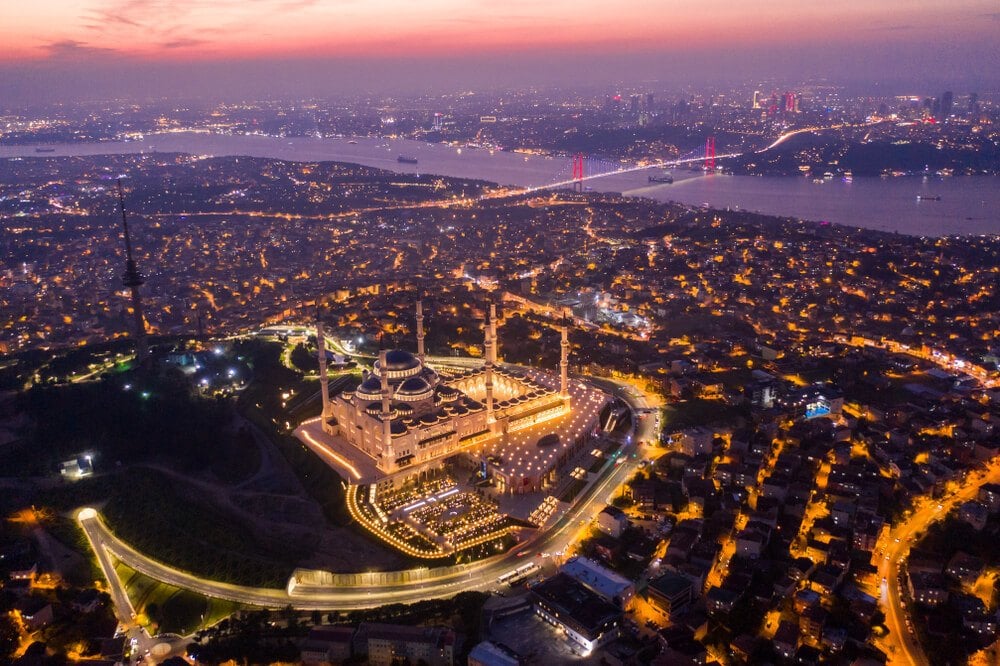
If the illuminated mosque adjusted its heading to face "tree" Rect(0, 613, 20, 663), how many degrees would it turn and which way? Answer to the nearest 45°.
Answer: approximately 180°

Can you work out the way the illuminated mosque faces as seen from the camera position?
facing away from the viewer and to the right of the viewer

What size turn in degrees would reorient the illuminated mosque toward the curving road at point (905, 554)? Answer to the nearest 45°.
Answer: approximately 90° to its right

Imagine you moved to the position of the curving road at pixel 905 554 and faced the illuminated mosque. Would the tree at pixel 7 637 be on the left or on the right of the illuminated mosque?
left

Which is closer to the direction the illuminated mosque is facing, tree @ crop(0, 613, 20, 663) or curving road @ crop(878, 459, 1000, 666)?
the curving road
